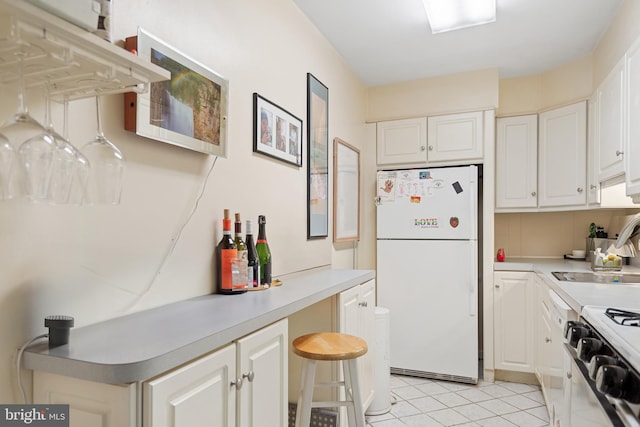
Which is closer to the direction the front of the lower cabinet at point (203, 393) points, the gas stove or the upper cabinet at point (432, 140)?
the gas stove

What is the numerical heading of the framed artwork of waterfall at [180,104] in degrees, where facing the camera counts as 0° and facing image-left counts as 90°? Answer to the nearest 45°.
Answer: approximately 315°

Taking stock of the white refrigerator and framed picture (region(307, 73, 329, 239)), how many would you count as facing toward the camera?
1

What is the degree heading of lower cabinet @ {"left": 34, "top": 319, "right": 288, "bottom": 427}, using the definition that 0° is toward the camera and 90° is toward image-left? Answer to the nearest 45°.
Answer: approximately 315°

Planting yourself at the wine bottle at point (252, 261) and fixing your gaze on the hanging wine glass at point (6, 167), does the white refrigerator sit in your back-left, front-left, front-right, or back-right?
back-left

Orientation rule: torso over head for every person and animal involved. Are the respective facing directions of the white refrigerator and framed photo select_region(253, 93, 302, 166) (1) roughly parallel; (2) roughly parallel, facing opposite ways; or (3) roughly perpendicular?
roughly perpendicular

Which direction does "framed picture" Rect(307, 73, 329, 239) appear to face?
to the viewer's right

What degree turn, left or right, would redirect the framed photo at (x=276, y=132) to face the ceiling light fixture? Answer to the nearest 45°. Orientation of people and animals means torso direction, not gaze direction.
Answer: approximately 45° to its left
